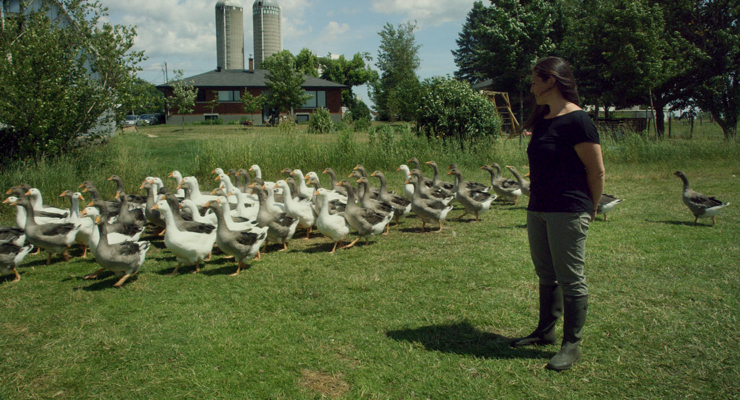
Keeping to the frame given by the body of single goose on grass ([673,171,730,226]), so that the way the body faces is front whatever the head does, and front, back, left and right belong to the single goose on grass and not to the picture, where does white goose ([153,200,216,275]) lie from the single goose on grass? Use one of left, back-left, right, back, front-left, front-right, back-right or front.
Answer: front-left

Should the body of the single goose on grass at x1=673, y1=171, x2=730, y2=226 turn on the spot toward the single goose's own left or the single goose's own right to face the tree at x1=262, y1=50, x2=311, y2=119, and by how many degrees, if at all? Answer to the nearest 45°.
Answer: approximately 45° to the single goose's own right

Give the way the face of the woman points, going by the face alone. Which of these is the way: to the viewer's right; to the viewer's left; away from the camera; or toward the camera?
to the viewer's left
